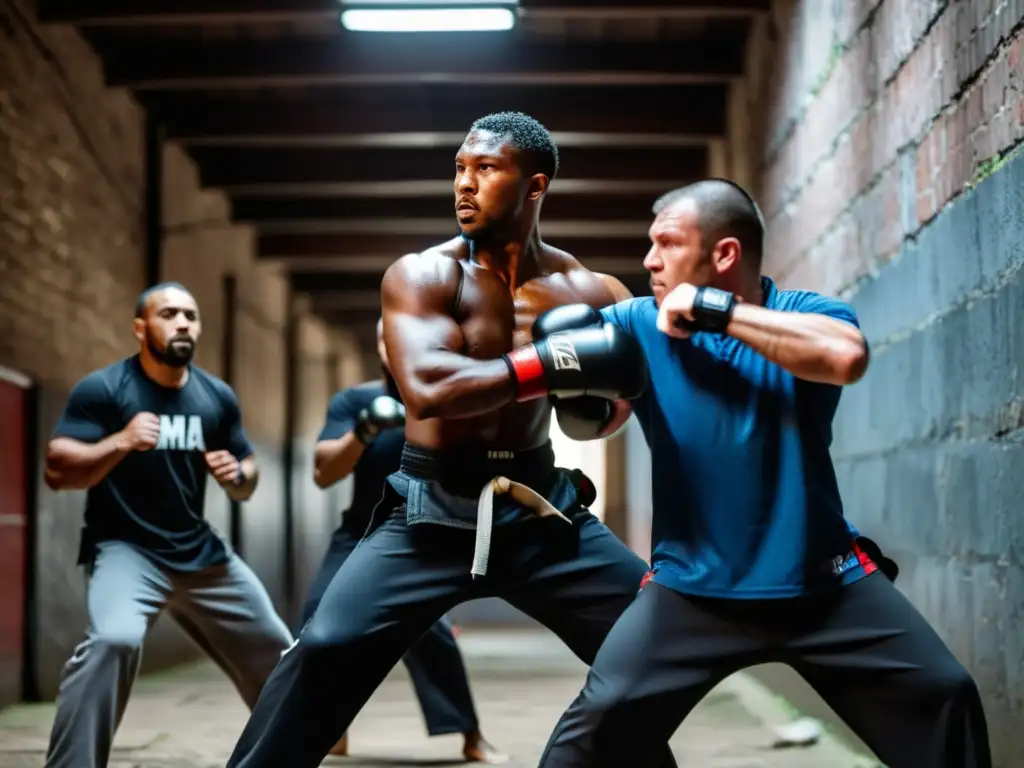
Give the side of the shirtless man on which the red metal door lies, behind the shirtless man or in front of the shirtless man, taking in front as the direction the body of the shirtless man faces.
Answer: behind

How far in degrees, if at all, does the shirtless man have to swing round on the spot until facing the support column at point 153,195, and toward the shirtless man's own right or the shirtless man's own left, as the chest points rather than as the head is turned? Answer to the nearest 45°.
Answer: approximately 180°

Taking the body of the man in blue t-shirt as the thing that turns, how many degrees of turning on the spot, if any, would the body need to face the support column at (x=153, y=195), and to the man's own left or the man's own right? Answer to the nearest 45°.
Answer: approximately 90° to the man's own right

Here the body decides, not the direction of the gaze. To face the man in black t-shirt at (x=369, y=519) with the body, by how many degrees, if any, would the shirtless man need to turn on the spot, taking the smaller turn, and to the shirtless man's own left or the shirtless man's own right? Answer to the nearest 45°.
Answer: approximately 180°

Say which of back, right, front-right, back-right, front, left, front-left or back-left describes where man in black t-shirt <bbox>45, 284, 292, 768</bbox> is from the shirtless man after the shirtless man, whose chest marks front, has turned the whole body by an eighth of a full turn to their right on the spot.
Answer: right

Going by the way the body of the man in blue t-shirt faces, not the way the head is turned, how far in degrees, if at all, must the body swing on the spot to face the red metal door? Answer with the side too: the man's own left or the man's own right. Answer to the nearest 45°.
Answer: approximately 90° to the man's own right

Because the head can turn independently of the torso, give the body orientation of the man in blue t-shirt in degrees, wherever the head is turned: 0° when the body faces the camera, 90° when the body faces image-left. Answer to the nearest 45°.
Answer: approximately 45°
